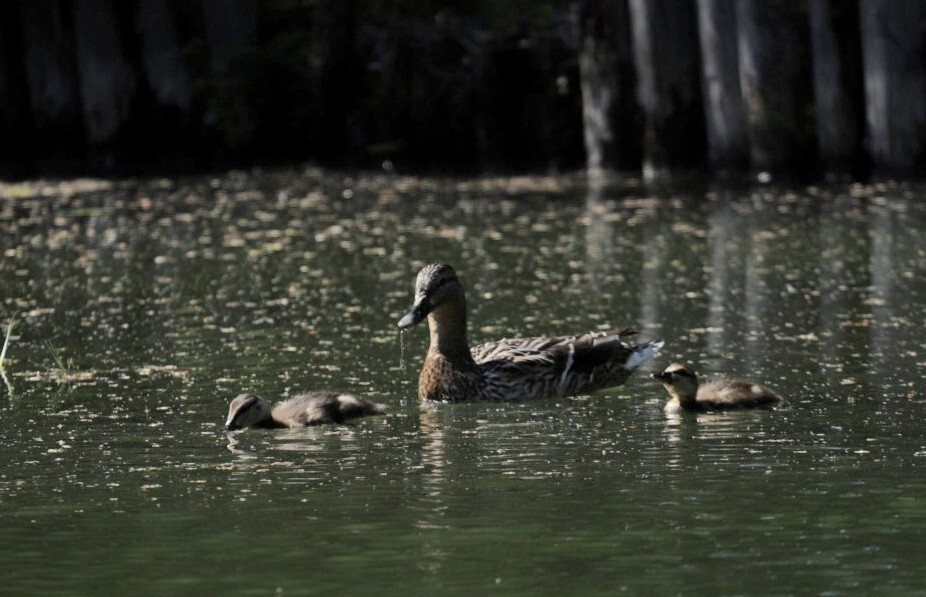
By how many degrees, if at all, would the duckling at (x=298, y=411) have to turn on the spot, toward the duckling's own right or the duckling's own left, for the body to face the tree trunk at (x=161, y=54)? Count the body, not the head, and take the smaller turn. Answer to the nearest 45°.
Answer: approximately 90° to the duckling's own right

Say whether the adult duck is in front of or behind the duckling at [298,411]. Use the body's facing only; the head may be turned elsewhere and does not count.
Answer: behind

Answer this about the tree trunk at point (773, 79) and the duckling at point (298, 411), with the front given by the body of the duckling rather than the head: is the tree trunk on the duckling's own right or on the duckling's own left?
on the duckling's own right

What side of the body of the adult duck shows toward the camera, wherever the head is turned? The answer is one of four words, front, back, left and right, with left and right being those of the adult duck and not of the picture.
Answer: left

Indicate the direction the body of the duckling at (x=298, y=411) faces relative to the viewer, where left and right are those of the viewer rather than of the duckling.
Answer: facing to the left of the viewer

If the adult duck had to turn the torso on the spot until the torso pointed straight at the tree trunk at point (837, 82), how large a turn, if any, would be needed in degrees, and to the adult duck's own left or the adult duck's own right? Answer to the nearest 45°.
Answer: approximately 90° to the adult duck's own right

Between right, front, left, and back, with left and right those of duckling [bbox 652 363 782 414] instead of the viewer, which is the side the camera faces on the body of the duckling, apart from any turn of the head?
left

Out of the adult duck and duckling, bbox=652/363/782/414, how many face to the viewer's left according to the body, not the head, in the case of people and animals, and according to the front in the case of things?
2

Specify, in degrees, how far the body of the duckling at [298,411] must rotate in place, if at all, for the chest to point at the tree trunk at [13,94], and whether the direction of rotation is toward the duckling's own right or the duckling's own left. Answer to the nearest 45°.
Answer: approximately 90° to the duckling's own right

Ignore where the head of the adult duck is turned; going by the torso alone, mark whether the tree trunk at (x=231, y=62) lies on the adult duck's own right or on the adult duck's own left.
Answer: on the adult duck's own right

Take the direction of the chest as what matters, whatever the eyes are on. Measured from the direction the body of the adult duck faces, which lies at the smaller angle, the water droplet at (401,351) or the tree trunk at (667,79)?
the water droplet
